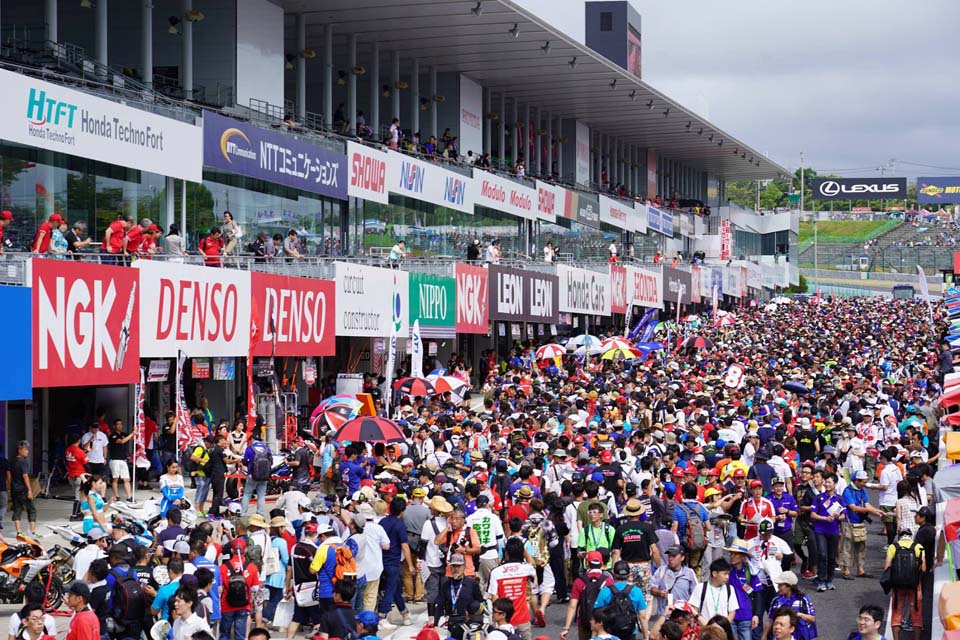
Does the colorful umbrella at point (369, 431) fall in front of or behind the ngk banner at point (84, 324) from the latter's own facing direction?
in front

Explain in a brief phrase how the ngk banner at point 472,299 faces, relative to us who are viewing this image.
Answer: facing the viewer and to the right of the viewer

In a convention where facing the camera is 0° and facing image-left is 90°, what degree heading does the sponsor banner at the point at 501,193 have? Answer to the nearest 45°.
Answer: approximately 315°

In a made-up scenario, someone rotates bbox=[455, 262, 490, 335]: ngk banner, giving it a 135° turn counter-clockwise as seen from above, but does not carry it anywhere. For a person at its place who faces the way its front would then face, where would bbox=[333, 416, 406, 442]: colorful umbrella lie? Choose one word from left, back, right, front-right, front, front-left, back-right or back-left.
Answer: back

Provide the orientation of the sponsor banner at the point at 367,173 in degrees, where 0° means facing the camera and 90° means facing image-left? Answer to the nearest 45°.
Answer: approximately 315°

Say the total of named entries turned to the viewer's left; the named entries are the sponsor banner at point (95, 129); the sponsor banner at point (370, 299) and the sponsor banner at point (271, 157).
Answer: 0

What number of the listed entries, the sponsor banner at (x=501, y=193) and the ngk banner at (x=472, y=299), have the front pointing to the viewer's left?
0
